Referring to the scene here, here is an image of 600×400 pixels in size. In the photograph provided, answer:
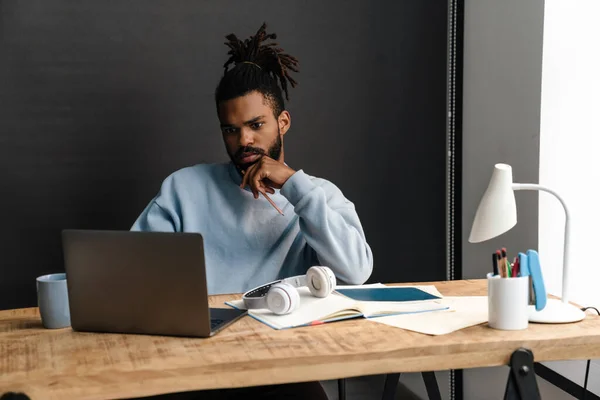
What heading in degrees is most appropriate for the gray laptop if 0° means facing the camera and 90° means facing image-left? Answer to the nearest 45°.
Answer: approximately 225°

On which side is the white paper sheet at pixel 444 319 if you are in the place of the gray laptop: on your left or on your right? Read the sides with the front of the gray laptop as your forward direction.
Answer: on your right

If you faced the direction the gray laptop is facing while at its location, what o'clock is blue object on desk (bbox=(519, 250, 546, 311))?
The blue object on desk is roughly at 2 o'clock from the gray laptop.

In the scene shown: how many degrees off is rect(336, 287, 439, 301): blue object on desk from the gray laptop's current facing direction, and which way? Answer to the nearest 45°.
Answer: approximately 45° to its right

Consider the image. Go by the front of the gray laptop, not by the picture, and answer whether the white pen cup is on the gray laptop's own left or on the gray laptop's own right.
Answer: on the gray laptop's own right

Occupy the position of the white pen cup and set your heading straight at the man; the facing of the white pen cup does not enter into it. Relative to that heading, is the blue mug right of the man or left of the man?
left
